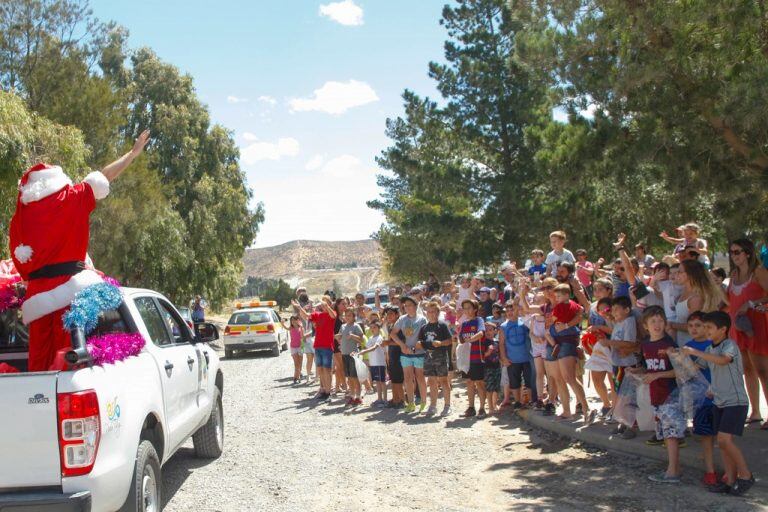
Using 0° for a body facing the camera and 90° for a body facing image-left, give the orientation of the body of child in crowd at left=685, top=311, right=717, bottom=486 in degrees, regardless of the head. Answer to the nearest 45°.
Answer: approximately 45°

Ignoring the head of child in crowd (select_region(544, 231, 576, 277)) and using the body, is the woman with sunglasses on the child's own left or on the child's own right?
on the child's own left

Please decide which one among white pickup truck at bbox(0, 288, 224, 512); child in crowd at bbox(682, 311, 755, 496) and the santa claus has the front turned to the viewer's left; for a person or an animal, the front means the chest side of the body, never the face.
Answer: the child in crowd

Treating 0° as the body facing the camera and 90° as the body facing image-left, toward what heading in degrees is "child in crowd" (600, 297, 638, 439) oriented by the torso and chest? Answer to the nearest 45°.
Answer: approximately 45°

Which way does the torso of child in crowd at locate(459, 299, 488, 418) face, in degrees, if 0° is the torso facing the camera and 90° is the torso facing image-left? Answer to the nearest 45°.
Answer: approximately 45°

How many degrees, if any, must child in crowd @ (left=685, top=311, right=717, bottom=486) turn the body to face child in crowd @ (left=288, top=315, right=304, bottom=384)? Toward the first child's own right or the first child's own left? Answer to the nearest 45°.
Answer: approximately 90° to the first child's own right

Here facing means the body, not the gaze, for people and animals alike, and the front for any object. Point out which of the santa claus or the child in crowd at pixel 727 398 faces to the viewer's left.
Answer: the child in crowd

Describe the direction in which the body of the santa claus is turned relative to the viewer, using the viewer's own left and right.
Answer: facing away from the viewer and to the right of the viewer

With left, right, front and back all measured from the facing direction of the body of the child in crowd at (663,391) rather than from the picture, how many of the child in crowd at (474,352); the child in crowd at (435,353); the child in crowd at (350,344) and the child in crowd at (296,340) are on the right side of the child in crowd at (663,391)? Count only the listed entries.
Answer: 4

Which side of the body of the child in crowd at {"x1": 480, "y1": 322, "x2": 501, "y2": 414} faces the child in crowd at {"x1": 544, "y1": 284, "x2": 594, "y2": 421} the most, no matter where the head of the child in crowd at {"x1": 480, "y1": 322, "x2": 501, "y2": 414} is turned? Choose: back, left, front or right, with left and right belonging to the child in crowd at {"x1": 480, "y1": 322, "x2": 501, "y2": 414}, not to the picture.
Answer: left

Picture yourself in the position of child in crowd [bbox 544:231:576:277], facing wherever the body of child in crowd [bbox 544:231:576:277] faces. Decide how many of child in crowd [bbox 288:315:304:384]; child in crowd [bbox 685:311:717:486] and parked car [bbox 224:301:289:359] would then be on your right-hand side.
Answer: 2
